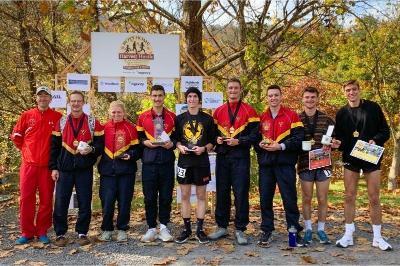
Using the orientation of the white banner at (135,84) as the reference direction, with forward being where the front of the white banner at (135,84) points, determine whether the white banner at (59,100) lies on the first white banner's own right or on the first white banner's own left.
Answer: on the first white banner's own right

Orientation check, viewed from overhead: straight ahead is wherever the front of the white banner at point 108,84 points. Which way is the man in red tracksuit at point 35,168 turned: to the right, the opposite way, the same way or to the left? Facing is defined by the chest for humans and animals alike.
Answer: the same way

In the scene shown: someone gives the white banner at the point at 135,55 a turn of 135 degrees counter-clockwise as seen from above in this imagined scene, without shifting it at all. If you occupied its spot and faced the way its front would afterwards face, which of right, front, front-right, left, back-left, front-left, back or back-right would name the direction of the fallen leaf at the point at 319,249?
right

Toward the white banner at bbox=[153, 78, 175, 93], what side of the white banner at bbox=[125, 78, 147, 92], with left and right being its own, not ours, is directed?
left

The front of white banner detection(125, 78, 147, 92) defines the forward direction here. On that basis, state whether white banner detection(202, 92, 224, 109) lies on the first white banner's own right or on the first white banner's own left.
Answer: on the first white banner's own left

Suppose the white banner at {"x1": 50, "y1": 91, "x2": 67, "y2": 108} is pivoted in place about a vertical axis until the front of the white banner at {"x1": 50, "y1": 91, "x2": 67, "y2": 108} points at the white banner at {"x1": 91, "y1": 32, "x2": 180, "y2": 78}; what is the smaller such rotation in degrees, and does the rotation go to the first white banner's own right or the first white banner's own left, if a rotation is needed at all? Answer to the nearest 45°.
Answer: approximately 90° to the first white banner's own left

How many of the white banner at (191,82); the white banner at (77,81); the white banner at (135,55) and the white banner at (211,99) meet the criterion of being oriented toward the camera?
4

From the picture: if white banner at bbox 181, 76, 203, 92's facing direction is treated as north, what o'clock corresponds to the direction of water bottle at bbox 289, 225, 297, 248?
The water bottle is roughly at 11 o'clock from the white banner.

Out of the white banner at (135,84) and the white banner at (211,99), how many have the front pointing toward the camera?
2

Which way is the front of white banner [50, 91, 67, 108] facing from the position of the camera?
facing the viewer

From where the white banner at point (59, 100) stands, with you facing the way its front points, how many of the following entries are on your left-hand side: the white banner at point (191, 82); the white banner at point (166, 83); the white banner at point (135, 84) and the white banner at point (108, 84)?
4

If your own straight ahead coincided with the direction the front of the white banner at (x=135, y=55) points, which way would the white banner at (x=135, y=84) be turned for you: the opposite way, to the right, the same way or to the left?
the same way

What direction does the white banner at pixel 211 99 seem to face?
toward the camera
